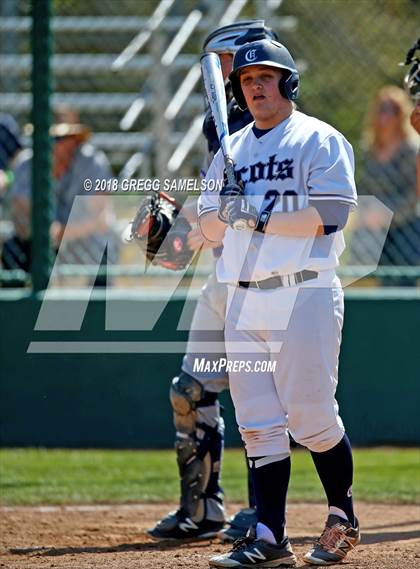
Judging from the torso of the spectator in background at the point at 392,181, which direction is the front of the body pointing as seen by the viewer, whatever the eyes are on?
toward the camera

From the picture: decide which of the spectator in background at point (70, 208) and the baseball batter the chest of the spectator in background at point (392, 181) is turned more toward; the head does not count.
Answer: the baseball batter

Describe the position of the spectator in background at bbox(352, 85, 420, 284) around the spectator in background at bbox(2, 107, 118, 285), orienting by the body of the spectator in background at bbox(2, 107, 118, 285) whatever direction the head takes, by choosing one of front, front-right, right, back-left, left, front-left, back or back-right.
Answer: left

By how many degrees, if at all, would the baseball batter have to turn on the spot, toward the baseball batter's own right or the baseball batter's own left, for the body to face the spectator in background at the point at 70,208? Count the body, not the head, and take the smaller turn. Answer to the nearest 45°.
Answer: approximately 135° to the baseball batter's own right

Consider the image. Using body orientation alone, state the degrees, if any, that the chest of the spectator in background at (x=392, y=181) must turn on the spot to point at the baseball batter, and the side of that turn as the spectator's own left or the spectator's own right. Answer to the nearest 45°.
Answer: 0° — they already face them

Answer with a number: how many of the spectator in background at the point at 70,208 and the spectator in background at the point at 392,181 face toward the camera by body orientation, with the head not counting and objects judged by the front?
2

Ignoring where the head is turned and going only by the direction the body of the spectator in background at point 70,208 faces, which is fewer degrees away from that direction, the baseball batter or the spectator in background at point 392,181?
the baseball batter

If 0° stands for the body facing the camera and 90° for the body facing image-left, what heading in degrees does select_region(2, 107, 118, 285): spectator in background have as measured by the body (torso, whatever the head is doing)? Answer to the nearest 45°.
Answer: approximately 0°

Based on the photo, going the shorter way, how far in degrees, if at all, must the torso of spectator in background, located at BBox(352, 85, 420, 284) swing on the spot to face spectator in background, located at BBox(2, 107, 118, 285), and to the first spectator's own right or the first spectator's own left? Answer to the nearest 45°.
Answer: approximately 90° to the first spectator's own right

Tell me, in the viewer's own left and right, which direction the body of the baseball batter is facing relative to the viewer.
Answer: facing the viewer and to the left of the viewer

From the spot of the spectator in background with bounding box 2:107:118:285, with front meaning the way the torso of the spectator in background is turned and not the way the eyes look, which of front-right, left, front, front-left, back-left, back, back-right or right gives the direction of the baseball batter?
front

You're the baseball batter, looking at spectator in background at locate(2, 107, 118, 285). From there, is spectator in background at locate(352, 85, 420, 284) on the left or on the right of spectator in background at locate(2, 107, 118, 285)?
right

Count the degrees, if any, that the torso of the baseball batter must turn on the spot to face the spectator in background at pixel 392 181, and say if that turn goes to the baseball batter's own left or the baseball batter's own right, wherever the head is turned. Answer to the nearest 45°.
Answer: approximately 135° to the baseball batter's own right
